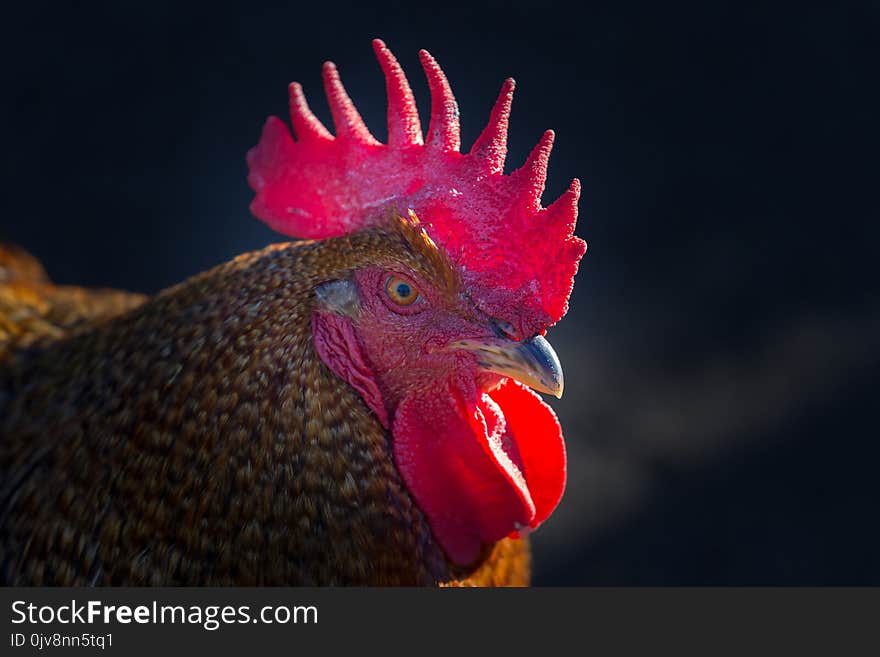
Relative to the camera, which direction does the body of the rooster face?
to the viewer's right
